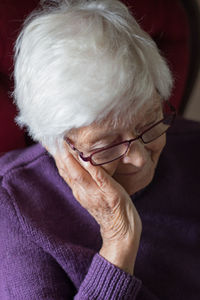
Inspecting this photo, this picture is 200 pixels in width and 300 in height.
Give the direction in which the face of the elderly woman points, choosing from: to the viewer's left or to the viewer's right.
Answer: to the viewer's right

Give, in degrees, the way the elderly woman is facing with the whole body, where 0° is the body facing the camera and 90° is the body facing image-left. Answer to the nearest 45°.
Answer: approximately 315°
